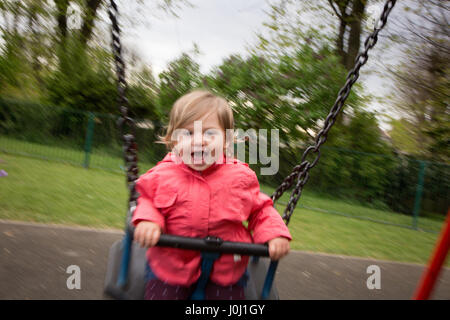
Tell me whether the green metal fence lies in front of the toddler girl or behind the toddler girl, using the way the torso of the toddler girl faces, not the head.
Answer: behind

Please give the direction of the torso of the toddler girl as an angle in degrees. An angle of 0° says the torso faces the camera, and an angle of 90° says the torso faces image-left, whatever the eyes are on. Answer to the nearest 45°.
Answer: approximately 0°
